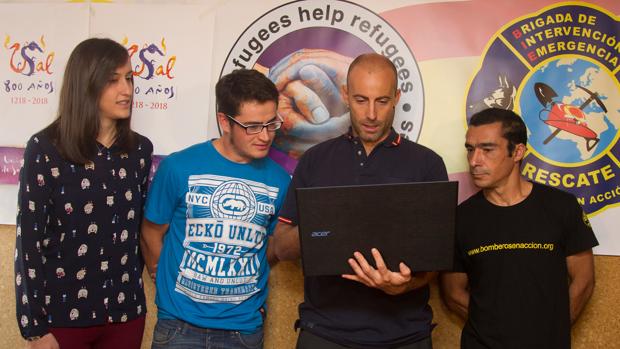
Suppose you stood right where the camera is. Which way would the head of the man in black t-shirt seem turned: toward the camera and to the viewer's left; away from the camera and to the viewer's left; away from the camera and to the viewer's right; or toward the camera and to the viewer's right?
toward the camera and to the viewer's left

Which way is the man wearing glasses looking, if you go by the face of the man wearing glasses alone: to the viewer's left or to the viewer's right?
to the viewer's right

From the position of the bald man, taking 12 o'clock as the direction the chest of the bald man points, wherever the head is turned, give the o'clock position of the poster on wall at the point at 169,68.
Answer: The poster on wall is roughly at 4 o'clock from the bald man.

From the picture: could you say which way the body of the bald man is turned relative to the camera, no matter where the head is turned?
toward the camera

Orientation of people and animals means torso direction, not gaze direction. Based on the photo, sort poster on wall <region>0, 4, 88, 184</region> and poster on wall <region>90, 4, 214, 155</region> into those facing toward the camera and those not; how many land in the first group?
2

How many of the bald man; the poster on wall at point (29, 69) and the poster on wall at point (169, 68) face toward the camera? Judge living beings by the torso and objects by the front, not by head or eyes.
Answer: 3

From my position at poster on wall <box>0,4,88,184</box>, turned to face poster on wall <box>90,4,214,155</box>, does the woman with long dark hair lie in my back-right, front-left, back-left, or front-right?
front-right

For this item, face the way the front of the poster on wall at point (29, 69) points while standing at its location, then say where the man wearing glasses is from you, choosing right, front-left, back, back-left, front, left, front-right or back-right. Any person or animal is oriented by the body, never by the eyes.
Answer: front-left

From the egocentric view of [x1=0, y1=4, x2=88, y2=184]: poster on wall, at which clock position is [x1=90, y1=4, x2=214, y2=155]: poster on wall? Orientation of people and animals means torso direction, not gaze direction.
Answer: [x1=90, y1=4, x2=214, y2=155]: poster on wall is roughly at 10 o'clock from [x1=0, y1=4, x2=88, y2=184]: poster on wall.

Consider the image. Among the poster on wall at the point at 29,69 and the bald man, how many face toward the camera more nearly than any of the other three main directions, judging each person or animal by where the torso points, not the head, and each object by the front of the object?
2
